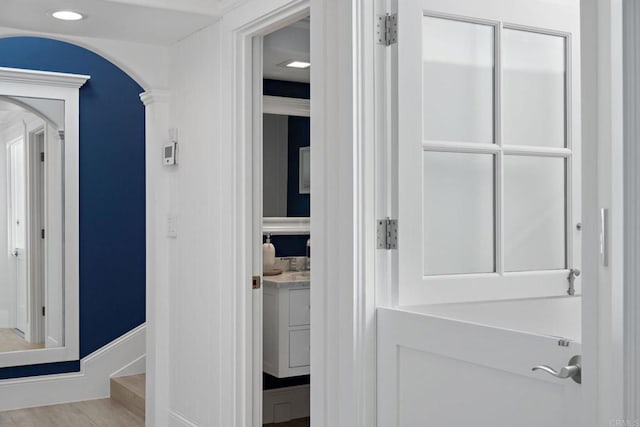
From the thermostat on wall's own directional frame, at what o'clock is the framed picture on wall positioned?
The framed picture on wall is roughly at 6 o'clock from the thermostat on wall.

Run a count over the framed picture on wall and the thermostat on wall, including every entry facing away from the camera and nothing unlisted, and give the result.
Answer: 0

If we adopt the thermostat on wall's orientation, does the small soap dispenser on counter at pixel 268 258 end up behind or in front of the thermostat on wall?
behind

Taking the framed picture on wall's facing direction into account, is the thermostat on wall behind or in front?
in front

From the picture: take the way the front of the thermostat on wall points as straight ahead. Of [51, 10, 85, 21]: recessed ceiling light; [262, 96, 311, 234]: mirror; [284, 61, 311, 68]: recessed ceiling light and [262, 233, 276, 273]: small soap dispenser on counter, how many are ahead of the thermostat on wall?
1

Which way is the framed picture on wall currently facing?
toward the camera

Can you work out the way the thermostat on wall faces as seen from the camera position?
facing the viewer and to the left of the viewer

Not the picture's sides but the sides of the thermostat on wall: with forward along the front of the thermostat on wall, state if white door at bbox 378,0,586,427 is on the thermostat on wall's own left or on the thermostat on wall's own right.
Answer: on the thermostat on wall's own left
